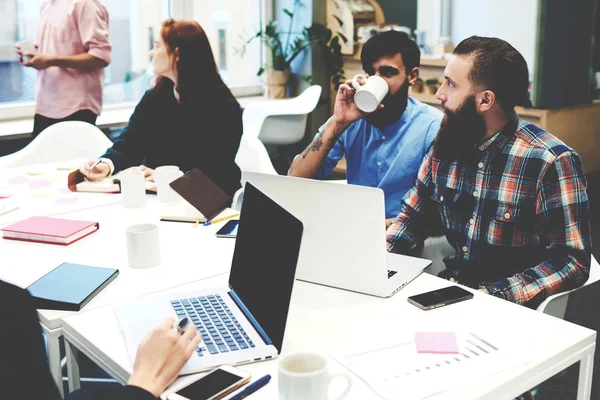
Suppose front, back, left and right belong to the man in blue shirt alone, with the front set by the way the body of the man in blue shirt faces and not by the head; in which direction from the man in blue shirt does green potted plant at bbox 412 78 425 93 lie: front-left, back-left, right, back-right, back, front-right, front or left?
back-right

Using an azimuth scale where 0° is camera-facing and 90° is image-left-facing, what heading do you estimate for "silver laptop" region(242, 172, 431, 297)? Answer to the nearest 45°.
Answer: approximately 225°

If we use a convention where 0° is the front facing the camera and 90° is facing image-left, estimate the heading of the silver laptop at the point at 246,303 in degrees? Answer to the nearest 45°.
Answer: approximately 90°

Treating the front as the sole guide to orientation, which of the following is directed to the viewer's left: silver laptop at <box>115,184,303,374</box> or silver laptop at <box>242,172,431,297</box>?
silver laptop at <box>115,184,303,374</box>

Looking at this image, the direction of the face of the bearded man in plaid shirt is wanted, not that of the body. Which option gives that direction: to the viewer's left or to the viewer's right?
to the viewer's left

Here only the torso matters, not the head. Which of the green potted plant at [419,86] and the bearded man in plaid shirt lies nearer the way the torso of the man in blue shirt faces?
the bearded man in plaid shirt

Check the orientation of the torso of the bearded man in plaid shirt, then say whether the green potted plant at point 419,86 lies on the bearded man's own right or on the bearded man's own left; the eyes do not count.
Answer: on the bearded man's own right

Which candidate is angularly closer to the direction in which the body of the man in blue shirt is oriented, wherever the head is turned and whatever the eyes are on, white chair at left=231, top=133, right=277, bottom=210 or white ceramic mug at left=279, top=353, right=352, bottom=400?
the white ceramic mug
